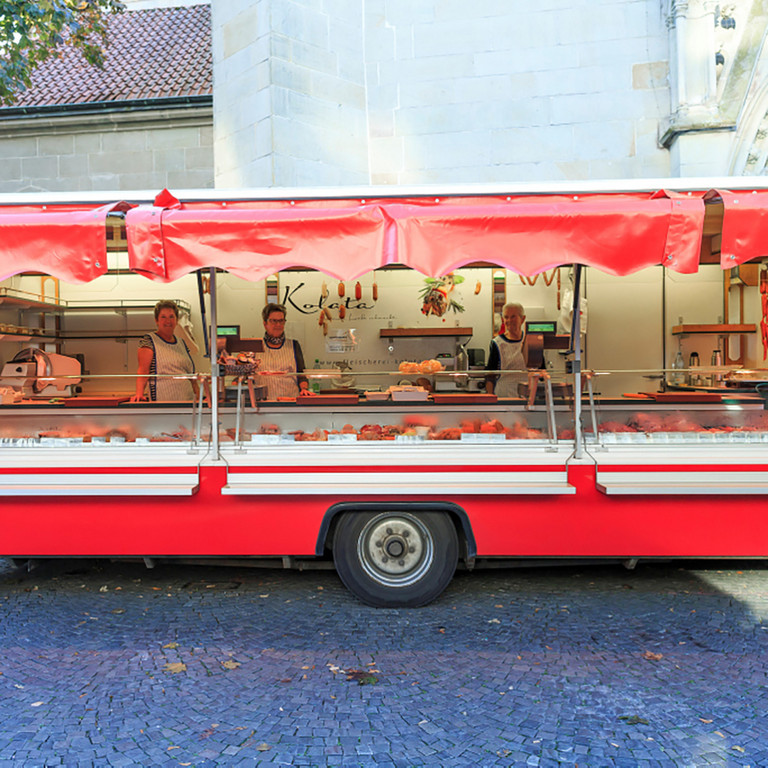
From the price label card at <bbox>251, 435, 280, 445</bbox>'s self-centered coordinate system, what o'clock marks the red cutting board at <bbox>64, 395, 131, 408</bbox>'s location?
The red cutting board is roughly at 4 o'clock from the price label card.

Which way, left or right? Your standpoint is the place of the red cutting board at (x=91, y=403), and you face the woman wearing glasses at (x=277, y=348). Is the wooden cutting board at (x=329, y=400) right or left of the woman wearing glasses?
right

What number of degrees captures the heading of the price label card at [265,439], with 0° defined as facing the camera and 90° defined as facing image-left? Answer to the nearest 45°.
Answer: approximately 0°

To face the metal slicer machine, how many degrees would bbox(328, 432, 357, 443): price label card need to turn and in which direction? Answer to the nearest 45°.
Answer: approximately 135° to its right

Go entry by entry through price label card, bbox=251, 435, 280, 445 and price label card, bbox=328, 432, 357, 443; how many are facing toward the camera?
2

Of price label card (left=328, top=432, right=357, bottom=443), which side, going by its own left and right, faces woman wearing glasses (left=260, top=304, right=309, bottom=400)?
back

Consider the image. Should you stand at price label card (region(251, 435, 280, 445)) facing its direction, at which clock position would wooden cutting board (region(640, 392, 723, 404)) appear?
The wooden cutting board is roughly at 9 o'clock from the price label card.

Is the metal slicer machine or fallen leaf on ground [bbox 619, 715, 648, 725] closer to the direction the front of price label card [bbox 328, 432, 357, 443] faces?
the fallen leaf on ground

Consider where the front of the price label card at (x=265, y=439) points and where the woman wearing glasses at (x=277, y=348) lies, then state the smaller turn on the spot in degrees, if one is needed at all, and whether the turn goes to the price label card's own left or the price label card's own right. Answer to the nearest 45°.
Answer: approximately 180°

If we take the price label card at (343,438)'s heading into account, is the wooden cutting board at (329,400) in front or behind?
behind
